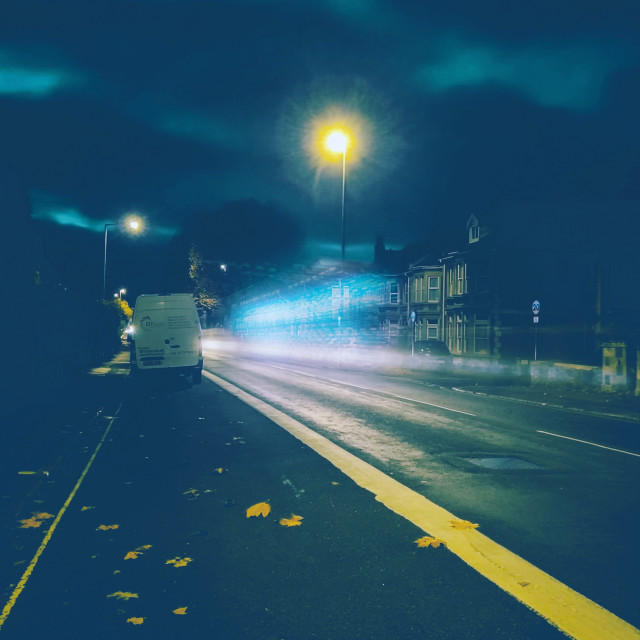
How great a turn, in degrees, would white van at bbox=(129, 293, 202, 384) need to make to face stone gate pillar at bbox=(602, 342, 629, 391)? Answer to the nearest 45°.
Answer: approximately 135° to its right

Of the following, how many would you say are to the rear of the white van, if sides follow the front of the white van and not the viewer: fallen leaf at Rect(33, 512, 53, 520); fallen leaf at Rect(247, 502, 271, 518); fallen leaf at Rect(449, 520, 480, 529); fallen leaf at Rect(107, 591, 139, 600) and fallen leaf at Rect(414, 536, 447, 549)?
5

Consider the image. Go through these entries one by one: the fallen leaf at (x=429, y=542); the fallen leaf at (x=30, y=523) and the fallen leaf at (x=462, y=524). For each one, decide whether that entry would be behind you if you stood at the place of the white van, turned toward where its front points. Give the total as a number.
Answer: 3

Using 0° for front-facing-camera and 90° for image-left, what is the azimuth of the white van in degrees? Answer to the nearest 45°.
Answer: approximately 180°

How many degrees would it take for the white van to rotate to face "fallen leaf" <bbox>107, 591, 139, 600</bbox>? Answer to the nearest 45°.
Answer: approximately 180°

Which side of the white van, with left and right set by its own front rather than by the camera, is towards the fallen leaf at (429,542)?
back

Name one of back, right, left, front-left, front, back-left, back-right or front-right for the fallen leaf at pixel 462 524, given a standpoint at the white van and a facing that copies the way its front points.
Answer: back

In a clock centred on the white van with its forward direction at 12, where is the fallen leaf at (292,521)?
The fallen leaf is roughly at 6 o'clock from the white van.

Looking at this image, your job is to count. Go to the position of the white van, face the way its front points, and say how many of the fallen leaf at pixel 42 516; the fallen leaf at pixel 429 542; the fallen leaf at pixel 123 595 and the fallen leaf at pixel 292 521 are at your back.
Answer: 4

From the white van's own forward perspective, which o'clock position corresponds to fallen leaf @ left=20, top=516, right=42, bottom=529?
The fallen leaf is roughly at 6 o'clock from the white van.

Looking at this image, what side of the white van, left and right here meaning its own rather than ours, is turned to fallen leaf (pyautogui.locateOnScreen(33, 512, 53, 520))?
back

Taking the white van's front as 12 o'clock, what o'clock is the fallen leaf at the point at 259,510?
The fallen leaf is roughly at 6 o'clock from the white van.
